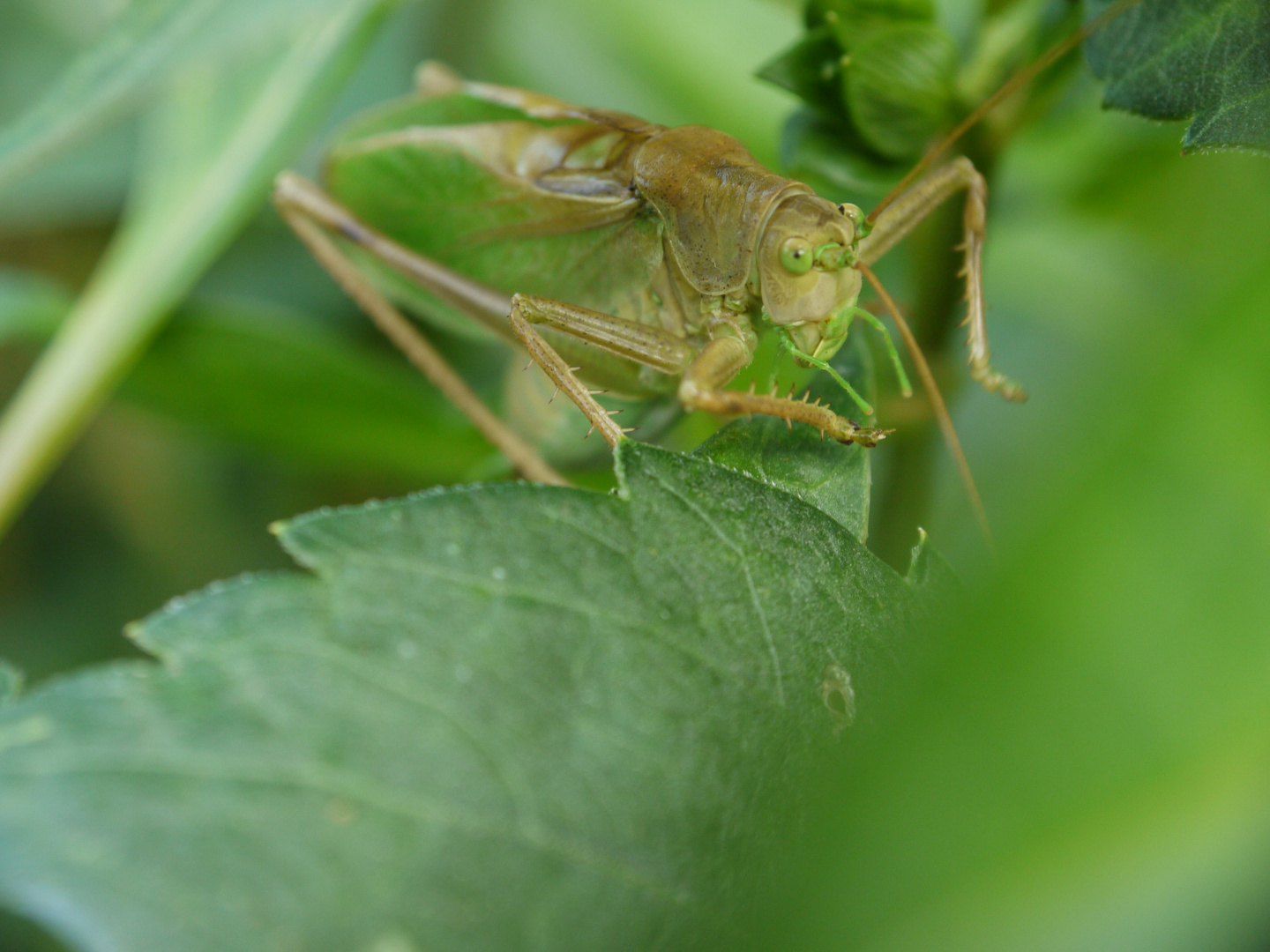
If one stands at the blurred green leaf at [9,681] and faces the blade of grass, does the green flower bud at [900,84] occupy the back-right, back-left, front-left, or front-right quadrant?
front-right

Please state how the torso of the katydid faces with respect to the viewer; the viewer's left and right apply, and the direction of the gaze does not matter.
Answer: facing the viewer and to the right of the viewer

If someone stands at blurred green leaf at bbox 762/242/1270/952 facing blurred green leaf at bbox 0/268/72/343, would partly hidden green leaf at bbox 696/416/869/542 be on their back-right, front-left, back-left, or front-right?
front-right
